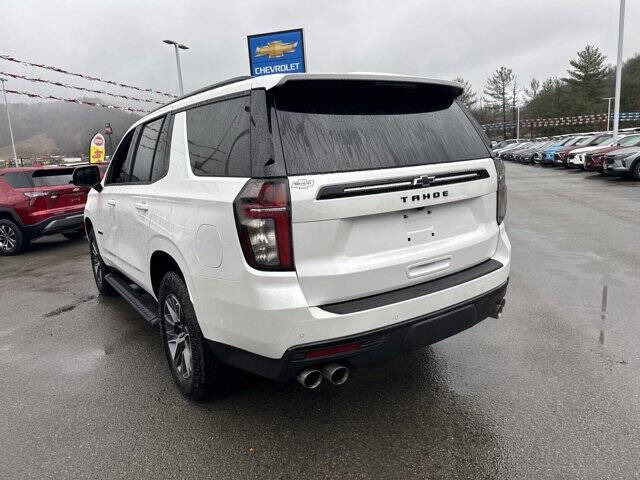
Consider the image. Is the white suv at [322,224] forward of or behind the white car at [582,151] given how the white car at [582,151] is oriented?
forward

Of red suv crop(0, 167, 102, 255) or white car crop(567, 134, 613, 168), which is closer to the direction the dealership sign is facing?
the red suv

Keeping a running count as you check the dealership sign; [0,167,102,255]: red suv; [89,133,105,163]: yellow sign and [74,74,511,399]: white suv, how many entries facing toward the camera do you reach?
2

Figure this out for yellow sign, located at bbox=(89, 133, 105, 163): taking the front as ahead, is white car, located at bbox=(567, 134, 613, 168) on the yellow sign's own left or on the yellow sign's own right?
on the yellow sign's own left

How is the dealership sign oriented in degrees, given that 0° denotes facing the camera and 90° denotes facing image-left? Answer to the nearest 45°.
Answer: approximately 0°

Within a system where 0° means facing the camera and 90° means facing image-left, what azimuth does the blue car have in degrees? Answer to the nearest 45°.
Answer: approximately 45°

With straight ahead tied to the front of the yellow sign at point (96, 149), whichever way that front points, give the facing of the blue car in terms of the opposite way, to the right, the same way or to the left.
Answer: to the right

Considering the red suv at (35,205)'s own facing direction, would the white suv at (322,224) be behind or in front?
behind

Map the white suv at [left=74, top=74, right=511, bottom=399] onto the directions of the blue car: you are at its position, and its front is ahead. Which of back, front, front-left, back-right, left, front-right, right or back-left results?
front-left

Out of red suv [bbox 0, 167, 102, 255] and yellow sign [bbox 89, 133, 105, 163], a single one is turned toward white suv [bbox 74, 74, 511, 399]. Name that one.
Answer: the yellow sign

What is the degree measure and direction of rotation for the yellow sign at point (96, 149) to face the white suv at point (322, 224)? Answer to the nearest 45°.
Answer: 0° — it already faces it

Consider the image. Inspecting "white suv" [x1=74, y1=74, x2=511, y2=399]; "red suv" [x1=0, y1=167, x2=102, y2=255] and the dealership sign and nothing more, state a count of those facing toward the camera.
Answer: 1

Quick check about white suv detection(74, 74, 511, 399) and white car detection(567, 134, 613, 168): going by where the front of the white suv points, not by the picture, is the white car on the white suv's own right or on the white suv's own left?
on the white suv's own right

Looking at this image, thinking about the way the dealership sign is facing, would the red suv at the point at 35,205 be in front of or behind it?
in front

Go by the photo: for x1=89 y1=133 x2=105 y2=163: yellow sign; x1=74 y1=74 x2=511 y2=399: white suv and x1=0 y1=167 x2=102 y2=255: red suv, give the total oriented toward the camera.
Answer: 1

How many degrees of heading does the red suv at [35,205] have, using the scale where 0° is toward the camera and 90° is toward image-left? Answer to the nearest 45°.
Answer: approximately 135°
